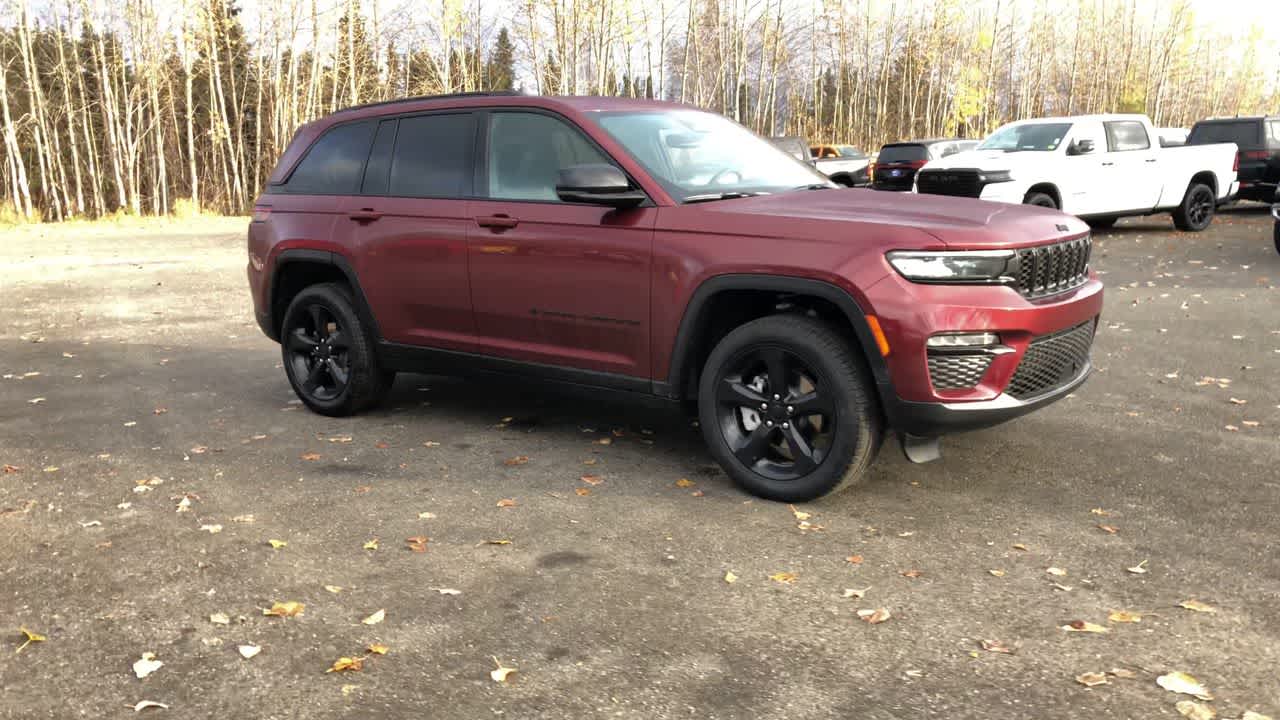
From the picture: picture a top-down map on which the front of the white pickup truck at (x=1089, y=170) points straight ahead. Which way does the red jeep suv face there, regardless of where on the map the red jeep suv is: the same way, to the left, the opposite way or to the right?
to the left

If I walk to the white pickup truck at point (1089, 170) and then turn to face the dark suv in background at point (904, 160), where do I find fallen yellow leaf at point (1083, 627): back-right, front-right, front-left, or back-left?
back-left

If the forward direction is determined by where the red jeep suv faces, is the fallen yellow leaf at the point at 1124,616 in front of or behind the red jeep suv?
in front

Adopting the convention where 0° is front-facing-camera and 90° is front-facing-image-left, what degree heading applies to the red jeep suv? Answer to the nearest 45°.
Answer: approximately 315°

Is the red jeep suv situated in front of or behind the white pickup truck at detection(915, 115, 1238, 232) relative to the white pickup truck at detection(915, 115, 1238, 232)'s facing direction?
in front

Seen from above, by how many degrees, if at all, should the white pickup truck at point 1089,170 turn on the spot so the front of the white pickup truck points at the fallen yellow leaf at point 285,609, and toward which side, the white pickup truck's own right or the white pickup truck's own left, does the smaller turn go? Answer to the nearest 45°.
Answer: approximately 45° to the white pickup truck's own left

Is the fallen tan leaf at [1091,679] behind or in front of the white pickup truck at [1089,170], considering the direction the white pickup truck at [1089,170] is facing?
in front

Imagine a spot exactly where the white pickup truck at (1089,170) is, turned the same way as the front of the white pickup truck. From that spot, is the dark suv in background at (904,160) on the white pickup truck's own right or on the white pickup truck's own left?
on the white pickup truck's own right

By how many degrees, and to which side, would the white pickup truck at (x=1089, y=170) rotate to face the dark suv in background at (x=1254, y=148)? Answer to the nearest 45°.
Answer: approximately 180°

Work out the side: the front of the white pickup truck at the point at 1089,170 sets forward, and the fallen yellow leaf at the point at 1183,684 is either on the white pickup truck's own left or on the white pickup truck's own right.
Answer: on the white pickup truck's own left

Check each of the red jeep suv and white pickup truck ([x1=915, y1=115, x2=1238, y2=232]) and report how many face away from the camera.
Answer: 0

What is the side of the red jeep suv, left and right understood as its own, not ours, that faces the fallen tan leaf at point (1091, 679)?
front

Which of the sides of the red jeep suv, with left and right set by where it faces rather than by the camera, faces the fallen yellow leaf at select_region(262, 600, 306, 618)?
right

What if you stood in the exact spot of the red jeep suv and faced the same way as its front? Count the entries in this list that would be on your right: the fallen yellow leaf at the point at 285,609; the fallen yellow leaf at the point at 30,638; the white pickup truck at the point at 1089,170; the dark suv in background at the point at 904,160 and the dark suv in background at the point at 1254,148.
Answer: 2

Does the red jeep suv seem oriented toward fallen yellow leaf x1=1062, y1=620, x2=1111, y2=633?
yes
